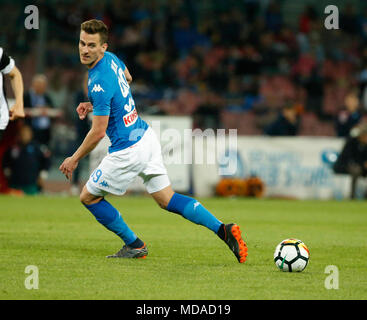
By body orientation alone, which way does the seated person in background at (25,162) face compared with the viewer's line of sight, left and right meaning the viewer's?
facing the viewer

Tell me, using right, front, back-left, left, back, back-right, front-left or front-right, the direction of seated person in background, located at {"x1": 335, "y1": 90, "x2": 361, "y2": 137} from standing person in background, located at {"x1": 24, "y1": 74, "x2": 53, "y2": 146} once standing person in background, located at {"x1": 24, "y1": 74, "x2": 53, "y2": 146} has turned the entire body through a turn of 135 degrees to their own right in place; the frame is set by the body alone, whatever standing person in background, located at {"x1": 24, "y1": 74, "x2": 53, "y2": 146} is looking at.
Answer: back-right

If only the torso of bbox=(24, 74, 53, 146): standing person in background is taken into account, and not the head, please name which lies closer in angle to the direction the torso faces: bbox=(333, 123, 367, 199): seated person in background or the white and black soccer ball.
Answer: the white and black soccer ball

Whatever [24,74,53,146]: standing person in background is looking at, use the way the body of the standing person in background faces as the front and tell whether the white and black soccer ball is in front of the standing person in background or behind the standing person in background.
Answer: in front

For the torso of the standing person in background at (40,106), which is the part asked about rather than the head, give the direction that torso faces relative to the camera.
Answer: toward the camera

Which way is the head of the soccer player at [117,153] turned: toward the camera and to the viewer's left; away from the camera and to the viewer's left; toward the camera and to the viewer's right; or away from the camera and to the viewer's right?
toward the camera and to the viewer's left

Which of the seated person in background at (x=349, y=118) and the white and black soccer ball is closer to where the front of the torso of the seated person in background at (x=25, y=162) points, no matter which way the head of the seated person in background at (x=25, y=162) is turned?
the white and black soccer ball

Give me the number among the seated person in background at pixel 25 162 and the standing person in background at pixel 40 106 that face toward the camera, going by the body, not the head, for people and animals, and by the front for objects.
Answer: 2

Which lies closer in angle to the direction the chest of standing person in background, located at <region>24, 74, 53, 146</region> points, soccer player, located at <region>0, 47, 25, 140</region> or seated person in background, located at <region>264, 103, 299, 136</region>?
the soccer player

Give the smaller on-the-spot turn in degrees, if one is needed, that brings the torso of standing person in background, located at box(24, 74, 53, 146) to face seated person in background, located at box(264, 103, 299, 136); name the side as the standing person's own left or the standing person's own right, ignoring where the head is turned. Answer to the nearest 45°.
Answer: approximately 90° to the standing person's own left

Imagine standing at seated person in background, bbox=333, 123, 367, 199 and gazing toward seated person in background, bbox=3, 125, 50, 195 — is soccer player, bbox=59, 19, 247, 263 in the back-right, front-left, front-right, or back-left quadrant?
front-left

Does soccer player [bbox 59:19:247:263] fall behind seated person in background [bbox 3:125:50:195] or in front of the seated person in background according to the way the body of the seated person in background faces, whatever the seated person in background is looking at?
in front

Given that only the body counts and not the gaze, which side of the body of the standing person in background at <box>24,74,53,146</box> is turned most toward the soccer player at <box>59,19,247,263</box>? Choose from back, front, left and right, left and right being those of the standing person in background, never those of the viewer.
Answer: front

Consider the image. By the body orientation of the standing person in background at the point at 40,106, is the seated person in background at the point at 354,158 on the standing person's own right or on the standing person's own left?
on the standing person's own left

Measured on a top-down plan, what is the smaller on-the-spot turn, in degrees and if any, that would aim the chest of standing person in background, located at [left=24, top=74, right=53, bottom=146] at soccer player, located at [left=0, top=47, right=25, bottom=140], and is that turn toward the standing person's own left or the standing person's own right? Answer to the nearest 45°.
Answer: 0° — they already face them
